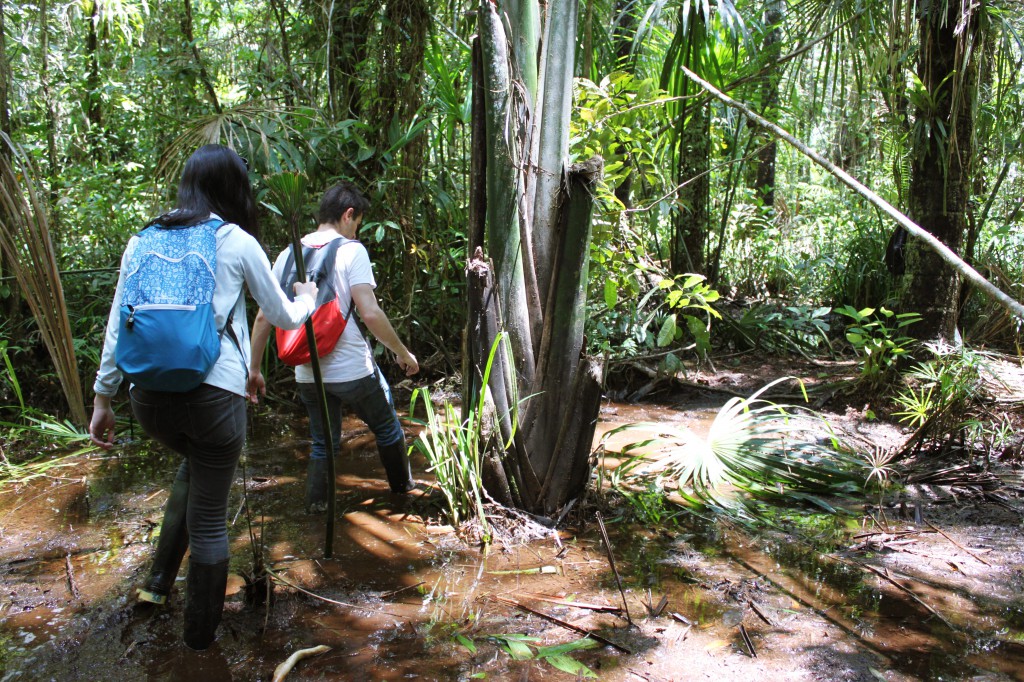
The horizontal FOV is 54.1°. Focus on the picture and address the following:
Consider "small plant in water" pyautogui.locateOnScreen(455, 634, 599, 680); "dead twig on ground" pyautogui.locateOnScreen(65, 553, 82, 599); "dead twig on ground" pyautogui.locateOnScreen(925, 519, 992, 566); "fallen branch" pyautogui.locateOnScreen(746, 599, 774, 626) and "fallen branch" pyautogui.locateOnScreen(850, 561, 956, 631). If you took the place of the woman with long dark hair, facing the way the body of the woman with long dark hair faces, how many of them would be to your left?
1

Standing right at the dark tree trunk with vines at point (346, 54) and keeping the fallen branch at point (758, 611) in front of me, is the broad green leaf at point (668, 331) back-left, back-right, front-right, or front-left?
front-left

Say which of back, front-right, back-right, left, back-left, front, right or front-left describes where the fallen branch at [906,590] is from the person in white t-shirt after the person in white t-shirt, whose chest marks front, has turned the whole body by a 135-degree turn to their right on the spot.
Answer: front-left

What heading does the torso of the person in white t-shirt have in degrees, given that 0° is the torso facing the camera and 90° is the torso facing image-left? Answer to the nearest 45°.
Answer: approximately 225°

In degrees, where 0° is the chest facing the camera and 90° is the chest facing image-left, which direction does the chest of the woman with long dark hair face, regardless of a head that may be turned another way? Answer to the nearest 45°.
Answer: approximately 225°

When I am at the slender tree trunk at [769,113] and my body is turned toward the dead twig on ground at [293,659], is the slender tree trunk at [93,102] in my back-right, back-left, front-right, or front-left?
front-right

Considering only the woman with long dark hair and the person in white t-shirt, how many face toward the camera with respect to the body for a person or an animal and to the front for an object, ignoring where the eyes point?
0

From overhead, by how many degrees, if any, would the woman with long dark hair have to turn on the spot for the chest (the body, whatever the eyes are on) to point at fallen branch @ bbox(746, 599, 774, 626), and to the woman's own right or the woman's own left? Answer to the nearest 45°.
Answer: approximately 45° to the woman's own right

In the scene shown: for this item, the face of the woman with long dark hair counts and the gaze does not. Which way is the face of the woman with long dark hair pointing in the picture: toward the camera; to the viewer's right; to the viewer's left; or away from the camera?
away from the camera

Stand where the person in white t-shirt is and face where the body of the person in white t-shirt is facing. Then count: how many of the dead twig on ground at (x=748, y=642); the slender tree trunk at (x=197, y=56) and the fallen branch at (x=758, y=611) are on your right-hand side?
2

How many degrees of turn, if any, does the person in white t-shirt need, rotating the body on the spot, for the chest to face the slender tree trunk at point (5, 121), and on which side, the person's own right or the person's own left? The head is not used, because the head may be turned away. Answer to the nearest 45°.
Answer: approximately 90° to the person's own left

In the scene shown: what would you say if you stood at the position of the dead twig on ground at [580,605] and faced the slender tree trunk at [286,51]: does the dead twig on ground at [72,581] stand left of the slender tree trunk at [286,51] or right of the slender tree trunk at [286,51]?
left

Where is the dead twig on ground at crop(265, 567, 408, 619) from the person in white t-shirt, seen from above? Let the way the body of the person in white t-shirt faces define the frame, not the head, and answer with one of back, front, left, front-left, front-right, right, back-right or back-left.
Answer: back-right

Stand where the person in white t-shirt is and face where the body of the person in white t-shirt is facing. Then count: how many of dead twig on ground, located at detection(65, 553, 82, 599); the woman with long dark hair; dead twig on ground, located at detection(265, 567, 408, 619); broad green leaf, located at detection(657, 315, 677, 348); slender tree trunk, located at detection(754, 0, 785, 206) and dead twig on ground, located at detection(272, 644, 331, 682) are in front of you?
2

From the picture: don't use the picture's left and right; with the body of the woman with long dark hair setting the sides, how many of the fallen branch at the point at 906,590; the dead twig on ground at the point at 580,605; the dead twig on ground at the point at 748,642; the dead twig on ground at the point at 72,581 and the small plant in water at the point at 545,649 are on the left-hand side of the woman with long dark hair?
1

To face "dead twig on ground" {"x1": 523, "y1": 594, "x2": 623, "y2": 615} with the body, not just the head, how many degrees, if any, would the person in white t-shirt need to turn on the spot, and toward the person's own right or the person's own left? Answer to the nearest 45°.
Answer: approximately 90° to the person's own right
